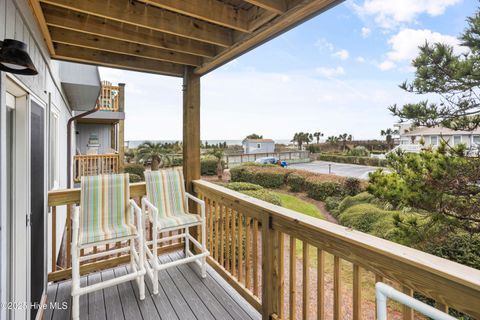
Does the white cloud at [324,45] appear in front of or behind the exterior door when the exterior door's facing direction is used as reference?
in front

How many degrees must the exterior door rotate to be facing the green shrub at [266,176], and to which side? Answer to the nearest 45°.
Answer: approximately 45° to its left

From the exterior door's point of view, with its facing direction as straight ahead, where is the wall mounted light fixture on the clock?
The wall mounted light fixture is roughly at 3 o'clock from the exterior door.

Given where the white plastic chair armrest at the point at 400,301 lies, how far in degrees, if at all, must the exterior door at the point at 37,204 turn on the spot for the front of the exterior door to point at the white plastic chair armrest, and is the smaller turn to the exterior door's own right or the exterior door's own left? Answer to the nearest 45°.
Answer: approximately 45° to the exterior door's own right

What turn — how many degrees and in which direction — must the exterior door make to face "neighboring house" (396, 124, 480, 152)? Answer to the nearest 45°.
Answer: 0° — it already faces it

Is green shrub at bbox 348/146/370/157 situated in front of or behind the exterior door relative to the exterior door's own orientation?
in front

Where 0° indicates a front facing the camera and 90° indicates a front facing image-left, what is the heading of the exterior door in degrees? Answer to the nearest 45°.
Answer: approximately 270°

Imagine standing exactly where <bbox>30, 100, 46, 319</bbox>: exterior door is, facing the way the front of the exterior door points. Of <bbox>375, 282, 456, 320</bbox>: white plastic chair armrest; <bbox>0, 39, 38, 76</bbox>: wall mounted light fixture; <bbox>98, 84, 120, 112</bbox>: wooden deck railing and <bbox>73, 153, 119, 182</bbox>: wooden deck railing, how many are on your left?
2

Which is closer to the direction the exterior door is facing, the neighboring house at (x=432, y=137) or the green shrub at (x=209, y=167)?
the neighboring house
